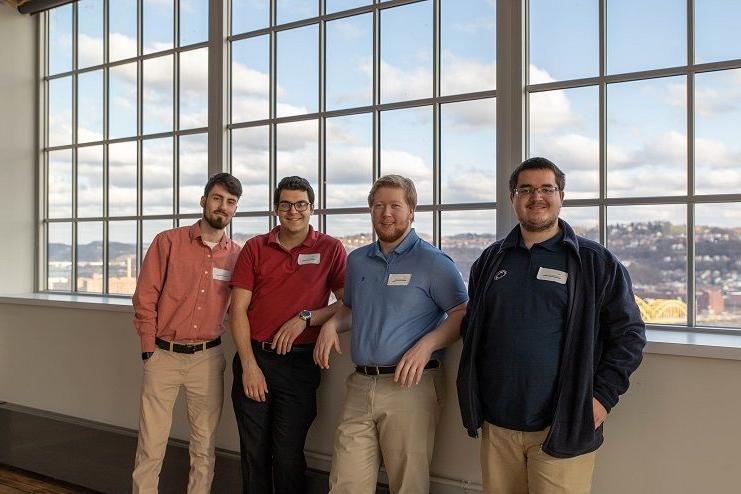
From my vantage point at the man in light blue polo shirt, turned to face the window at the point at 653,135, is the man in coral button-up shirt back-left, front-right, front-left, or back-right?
back-left

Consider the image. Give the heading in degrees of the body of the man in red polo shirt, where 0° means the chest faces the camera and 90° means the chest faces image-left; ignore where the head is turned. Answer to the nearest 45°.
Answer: approximately 0°

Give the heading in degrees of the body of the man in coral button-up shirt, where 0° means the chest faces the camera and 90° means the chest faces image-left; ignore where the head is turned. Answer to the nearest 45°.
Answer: approximately 315°

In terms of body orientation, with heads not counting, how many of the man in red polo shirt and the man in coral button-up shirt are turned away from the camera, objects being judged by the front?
0

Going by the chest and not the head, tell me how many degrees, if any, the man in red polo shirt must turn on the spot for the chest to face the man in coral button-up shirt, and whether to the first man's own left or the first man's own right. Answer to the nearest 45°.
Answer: approximately 135° to the first man's own right

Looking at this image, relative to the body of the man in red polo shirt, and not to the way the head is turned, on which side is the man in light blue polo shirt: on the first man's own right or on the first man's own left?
on the first man's own left

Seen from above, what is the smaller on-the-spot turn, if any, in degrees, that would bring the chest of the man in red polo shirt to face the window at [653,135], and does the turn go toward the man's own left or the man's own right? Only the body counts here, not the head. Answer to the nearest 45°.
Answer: approximately 90° to the man's own left
